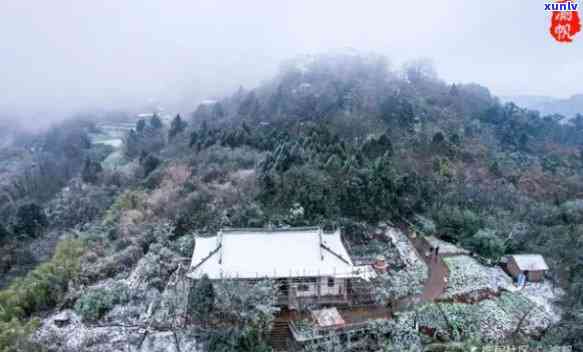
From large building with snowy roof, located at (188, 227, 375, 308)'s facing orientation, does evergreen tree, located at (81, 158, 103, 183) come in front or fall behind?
behind

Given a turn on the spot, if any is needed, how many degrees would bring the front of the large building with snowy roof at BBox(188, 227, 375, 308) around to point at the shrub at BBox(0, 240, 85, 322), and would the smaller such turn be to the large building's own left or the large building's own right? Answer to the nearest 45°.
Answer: approximately 90° to the large building's own right

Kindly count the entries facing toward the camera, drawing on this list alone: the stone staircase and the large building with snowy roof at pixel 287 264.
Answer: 2

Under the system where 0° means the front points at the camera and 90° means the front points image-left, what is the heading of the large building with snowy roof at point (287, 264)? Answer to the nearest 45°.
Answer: approximately 0°

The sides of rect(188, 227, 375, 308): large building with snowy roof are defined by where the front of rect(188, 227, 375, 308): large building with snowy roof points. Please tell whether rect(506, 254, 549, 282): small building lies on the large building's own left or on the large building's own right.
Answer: on the large building's own left

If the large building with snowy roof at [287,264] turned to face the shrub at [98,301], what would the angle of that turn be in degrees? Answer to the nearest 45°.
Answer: approximately 90° to its right

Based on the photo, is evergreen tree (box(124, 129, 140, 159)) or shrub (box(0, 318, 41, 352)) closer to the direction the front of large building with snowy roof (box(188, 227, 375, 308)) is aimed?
the shrub

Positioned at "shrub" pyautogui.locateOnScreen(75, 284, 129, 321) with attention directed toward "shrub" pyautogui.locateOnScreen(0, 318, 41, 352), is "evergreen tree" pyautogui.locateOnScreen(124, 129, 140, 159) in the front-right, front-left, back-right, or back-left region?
back-right

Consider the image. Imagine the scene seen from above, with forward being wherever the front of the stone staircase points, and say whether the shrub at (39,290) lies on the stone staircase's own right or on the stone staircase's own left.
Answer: on the stone staircase's own right
